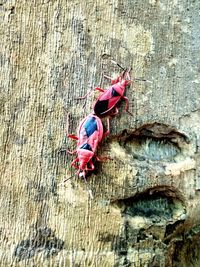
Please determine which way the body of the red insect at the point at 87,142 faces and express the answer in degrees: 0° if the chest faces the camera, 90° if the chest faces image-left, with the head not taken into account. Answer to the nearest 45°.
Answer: approximately 0°

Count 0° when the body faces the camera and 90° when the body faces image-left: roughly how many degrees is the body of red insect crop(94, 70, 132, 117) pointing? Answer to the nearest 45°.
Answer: approximately 225°
